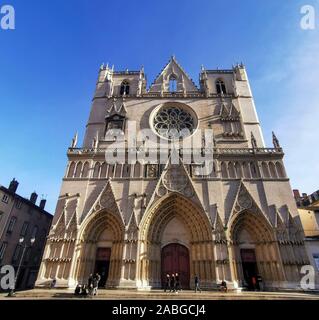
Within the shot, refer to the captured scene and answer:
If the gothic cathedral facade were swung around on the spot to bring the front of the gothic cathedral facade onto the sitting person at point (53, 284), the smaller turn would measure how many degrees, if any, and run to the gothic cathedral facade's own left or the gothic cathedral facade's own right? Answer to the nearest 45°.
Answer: approximately 90° to the gothic cathedral facade's own right

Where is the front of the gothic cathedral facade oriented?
toward the camera

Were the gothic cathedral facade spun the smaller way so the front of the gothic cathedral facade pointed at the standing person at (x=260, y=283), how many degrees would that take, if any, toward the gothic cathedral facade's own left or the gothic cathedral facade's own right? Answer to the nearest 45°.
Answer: approximately 90° to the gothic cathedral facade's own left

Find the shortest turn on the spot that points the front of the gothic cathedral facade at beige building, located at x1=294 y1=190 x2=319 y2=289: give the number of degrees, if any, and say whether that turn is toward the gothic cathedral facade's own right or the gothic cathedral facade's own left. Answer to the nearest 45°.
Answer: approximately 90° to the gothic cathedral facade's own left
